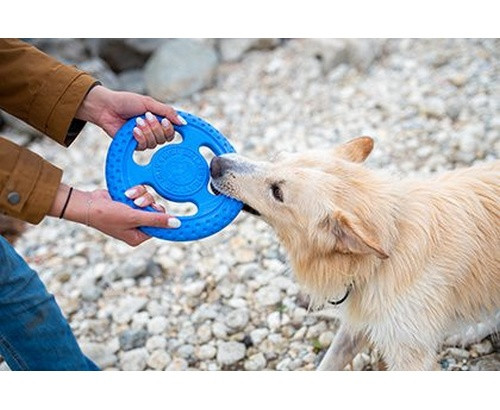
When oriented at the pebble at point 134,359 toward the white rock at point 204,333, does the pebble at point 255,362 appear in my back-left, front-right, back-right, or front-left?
front-right

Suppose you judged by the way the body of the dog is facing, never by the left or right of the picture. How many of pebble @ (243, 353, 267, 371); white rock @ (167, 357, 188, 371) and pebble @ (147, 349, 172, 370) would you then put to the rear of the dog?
0

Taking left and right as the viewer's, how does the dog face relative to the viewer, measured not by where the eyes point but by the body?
facing to the left of the viewer

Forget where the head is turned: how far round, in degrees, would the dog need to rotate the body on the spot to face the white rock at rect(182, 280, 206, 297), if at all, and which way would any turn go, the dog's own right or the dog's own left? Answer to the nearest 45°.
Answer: approximately 45° to the dog's own right

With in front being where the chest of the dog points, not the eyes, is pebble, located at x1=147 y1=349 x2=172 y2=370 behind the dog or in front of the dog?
in front

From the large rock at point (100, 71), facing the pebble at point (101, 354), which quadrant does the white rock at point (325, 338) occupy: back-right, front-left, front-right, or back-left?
front-left

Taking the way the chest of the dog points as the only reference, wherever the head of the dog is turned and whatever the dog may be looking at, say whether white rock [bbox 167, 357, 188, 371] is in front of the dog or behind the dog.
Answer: in front

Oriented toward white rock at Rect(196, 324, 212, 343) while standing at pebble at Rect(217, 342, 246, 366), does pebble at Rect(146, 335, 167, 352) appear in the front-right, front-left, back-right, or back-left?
front-left

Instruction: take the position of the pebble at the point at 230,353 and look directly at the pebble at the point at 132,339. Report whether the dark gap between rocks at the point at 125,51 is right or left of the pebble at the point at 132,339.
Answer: right

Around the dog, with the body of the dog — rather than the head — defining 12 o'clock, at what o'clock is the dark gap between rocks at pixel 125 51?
The dark gap between rocks is roughly at 2 o'clock from the dog.

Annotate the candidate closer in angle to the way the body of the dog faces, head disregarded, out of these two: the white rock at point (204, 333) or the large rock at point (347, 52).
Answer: the white rock
